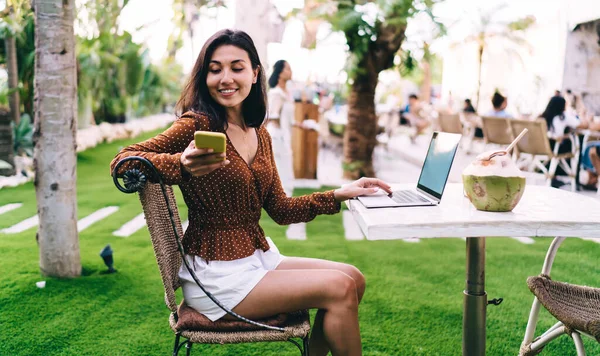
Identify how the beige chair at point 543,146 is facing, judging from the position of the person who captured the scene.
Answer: facing away from the viewer and to the right of the viewer

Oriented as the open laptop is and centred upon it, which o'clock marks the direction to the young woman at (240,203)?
The young woman is roughly at 11 o'clock from the open laptop.

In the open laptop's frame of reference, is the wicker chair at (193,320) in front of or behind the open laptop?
in front

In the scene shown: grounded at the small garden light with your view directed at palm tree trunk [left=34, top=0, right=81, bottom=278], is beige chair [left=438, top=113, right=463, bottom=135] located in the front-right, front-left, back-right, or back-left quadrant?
back-right

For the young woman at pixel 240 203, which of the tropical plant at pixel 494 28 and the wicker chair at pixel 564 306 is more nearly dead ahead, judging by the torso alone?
the wicker chair

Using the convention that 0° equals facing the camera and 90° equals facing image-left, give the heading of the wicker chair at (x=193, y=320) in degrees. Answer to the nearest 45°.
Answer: approximately 270°

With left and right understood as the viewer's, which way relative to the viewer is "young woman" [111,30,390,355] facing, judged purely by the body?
facing the viewer and to the right of the viewer

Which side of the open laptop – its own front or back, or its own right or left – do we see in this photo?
left

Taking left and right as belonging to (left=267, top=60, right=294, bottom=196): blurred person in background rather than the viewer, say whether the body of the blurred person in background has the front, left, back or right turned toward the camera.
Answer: right

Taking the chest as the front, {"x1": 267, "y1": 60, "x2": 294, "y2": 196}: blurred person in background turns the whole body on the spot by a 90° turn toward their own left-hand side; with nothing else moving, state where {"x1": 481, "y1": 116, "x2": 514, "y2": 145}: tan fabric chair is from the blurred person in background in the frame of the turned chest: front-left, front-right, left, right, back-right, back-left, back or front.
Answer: front-right
